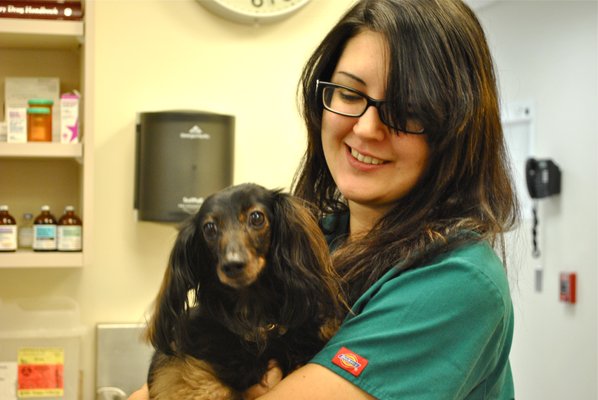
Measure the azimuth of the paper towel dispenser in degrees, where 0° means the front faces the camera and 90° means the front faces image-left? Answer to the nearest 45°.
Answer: approximately 0°

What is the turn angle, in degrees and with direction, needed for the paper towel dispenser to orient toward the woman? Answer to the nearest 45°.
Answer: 0° — it already faces them
